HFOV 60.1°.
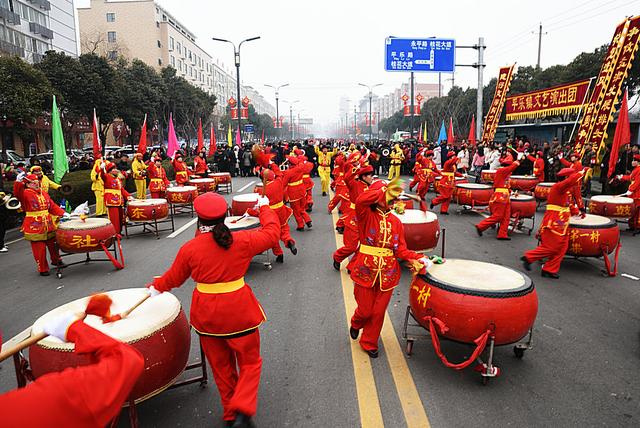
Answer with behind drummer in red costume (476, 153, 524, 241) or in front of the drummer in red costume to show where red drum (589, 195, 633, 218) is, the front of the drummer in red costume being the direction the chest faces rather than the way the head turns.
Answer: in front

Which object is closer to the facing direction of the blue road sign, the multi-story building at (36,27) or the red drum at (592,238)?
the red drum

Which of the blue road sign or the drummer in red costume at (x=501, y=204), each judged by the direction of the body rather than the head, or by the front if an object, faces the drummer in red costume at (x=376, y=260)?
the blue road sign

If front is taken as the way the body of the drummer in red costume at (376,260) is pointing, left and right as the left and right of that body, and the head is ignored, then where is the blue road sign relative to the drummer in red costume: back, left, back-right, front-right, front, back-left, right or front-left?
back-left

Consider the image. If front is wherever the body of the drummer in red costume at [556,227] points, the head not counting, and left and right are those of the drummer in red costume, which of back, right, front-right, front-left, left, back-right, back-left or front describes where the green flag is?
back

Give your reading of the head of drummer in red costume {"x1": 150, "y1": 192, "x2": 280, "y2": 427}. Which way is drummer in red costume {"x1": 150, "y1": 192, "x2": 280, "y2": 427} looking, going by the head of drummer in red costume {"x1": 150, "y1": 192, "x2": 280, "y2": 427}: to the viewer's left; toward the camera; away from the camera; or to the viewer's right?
away from the camera

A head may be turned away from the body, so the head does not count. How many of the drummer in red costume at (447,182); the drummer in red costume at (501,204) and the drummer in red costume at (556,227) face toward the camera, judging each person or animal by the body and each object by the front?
0

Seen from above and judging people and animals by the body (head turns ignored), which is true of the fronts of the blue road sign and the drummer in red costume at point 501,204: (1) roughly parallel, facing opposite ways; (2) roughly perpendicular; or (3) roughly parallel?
roughly perpendicular

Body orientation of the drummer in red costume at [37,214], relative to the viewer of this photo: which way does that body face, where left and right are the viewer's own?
facing the viewer and to the right of the viewer

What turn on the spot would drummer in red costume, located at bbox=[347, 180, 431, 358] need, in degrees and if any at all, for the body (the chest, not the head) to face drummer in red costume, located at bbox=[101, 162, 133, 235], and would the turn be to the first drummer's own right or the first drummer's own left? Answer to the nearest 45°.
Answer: approximately 180°

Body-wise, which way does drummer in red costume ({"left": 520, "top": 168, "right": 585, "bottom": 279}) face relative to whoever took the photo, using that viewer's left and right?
facing to the right of the viewer

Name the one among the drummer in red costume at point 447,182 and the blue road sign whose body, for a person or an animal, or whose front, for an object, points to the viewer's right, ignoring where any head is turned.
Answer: the drummer in red costume

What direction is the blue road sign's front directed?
toward the camera

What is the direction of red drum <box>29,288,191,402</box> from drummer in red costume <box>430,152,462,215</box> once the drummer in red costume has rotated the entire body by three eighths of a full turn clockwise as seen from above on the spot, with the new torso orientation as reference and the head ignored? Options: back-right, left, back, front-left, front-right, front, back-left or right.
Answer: front-left

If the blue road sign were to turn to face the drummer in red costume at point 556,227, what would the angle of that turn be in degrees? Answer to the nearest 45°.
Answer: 0° — it already faces them

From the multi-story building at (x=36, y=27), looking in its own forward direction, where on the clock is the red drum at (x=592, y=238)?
The red drum is roughly at 1 o'clock from the multi-story building.
